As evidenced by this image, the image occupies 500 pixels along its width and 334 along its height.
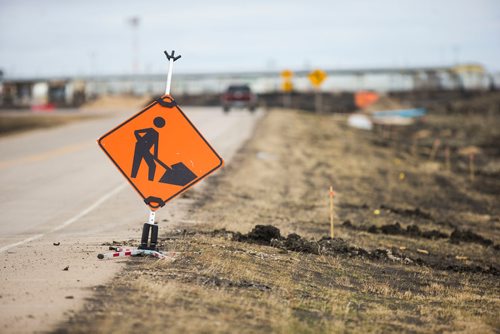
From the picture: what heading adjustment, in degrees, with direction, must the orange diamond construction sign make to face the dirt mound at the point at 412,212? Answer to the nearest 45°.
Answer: approximately 135° to its left

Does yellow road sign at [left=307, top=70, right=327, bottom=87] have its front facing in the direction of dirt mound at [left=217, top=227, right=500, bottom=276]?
yes

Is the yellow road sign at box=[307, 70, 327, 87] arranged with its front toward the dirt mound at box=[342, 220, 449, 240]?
yes

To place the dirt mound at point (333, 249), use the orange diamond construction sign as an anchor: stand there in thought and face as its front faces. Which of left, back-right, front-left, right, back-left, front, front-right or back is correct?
back-left

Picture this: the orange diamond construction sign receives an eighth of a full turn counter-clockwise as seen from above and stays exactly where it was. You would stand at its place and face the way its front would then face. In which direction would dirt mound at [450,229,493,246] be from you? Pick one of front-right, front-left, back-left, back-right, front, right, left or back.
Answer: left

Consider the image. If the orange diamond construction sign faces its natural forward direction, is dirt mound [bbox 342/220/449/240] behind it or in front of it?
behind

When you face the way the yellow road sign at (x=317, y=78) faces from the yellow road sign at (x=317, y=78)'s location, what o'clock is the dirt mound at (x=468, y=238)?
The dirt mound is roughly at 12 o'clock from the yellow road sign.

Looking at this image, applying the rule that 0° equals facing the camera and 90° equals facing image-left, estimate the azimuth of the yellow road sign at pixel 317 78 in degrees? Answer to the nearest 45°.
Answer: approximately 0°

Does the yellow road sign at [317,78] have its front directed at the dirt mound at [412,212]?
yes

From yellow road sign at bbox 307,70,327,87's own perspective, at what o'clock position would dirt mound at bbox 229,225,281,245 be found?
The dirt mound is roughly at 12 o'clock from the yellow road sign.
